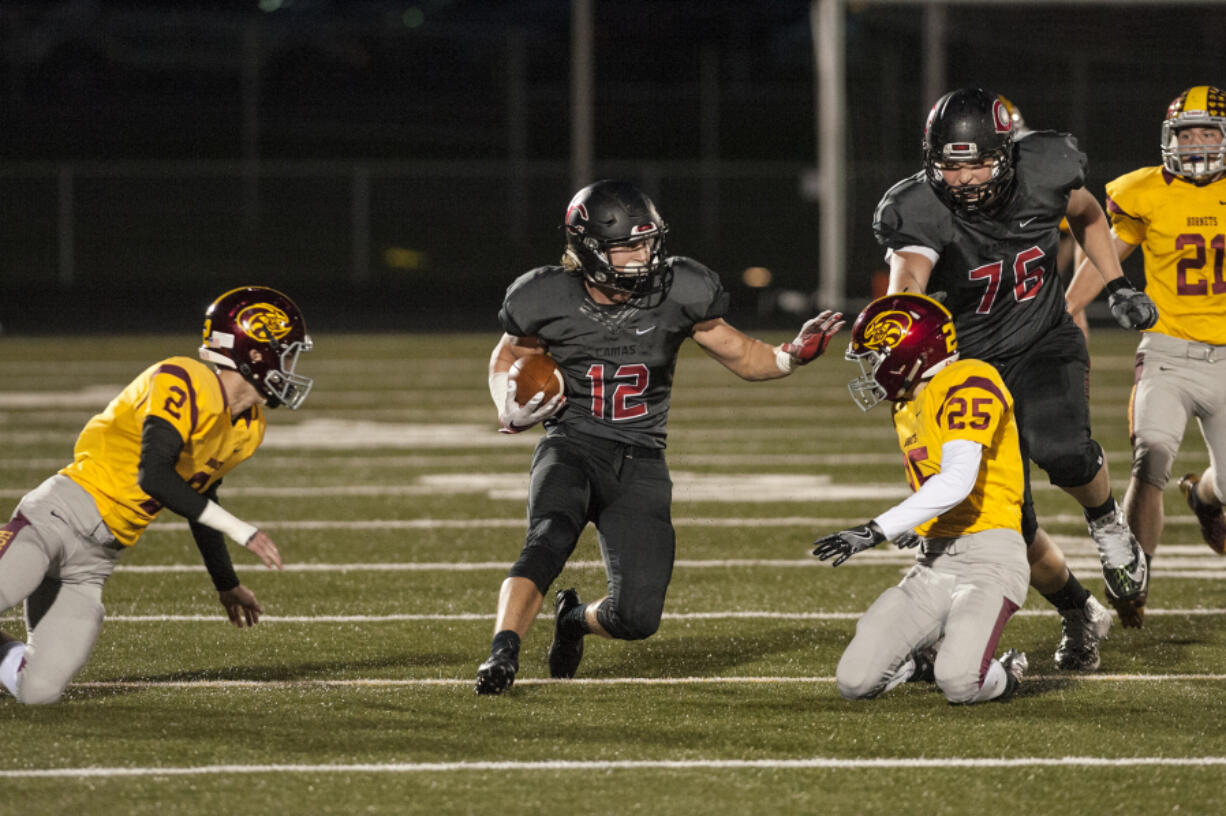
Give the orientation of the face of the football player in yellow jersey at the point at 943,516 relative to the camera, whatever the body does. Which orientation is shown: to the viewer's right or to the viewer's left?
to the viewer's left

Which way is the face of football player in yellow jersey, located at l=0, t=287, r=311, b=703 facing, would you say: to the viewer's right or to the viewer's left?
to the viewer's right

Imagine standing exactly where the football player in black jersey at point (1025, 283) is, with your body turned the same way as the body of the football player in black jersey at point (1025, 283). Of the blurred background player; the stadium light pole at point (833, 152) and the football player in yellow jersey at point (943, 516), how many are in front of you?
1

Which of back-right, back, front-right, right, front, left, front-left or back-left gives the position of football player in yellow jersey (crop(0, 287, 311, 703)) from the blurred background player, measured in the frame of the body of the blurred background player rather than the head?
front-right

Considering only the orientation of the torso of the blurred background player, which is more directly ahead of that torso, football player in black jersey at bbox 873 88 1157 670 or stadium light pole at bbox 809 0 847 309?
the football player in black jersey

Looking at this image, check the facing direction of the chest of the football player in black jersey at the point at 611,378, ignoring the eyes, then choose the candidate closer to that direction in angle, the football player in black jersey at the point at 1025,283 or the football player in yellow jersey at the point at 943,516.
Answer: the football player in yellow jersey

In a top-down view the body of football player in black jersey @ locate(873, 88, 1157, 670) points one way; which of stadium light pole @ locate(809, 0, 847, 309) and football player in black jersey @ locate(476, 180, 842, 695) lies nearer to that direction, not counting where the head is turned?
the football player in black jersey

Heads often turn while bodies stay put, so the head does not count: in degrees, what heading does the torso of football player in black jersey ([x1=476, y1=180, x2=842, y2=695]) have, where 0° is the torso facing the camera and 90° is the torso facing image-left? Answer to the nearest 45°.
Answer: approximately 0°

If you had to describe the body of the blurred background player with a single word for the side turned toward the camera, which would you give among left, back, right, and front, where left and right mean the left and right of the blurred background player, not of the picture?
front

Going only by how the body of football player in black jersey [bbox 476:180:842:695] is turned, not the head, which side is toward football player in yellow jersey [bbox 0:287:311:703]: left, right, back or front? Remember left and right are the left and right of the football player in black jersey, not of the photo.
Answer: right

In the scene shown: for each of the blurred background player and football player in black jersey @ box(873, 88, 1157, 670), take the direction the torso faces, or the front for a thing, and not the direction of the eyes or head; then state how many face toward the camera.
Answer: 2

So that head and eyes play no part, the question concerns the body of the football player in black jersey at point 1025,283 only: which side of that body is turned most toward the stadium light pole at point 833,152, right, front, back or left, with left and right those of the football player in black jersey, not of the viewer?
back

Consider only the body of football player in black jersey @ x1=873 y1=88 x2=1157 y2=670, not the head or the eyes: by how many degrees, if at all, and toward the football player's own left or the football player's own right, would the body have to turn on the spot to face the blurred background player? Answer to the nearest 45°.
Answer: approximately 135° to the football player's own left
